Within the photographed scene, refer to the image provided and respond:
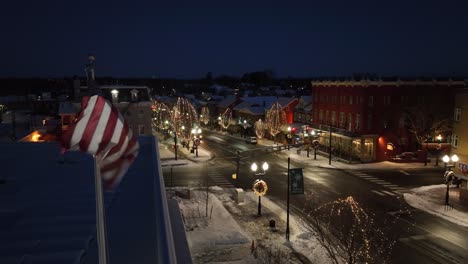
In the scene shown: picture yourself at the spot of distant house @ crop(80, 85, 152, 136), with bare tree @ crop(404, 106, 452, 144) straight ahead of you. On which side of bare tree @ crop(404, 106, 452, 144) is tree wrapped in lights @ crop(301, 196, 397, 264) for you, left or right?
right

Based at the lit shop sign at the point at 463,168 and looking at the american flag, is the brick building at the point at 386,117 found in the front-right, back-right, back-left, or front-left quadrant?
back-right

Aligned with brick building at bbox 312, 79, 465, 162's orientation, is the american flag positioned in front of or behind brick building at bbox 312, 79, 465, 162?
in front

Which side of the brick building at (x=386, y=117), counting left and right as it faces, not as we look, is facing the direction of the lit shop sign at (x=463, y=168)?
left

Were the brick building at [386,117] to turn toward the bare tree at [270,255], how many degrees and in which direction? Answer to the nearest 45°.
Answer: approximately 45° to its left

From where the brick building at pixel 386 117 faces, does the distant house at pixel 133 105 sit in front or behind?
in front

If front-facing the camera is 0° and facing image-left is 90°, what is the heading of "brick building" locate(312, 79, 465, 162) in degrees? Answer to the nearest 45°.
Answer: approximately 45°
